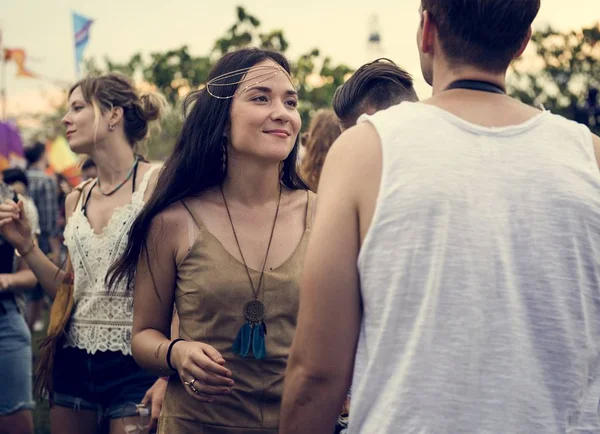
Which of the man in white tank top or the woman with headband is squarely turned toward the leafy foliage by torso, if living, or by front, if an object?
the man in white tank top

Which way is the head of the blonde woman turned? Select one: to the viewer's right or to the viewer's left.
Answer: to the viewer's left

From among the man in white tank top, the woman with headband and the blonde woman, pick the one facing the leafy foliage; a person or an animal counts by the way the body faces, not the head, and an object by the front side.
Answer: the man in white tank top

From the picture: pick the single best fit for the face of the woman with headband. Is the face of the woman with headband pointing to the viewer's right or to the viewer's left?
to the viewer's right

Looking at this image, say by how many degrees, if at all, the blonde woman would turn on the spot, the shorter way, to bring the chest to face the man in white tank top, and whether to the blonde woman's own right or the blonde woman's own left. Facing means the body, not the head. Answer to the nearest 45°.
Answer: approximately 45° to the blonde woman's own left

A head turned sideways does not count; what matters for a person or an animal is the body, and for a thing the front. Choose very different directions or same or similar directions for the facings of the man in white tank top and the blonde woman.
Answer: very different directions

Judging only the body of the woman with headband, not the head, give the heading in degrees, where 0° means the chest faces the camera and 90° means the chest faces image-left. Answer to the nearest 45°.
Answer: approximately 315°

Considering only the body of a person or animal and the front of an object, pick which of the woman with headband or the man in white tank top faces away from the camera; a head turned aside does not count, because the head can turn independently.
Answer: the man in white tank top

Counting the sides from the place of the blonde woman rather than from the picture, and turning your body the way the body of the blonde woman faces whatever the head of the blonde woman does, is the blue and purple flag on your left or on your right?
on your right

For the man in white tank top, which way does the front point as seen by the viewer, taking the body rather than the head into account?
away from the camera

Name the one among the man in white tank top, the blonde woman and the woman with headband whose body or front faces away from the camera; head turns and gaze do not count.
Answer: the man in white tank top

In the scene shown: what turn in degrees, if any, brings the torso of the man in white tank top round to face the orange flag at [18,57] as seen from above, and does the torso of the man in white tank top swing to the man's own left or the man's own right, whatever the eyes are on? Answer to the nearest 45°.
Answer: approximately 45° to the man's own left

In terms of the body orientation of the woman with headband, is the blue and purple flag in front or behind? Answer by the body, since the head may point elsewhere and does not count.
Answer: behind

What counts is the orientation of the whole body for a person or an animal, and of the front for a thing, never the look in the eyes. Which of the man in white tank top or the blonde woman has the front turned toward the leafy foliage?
the man in white tank top
